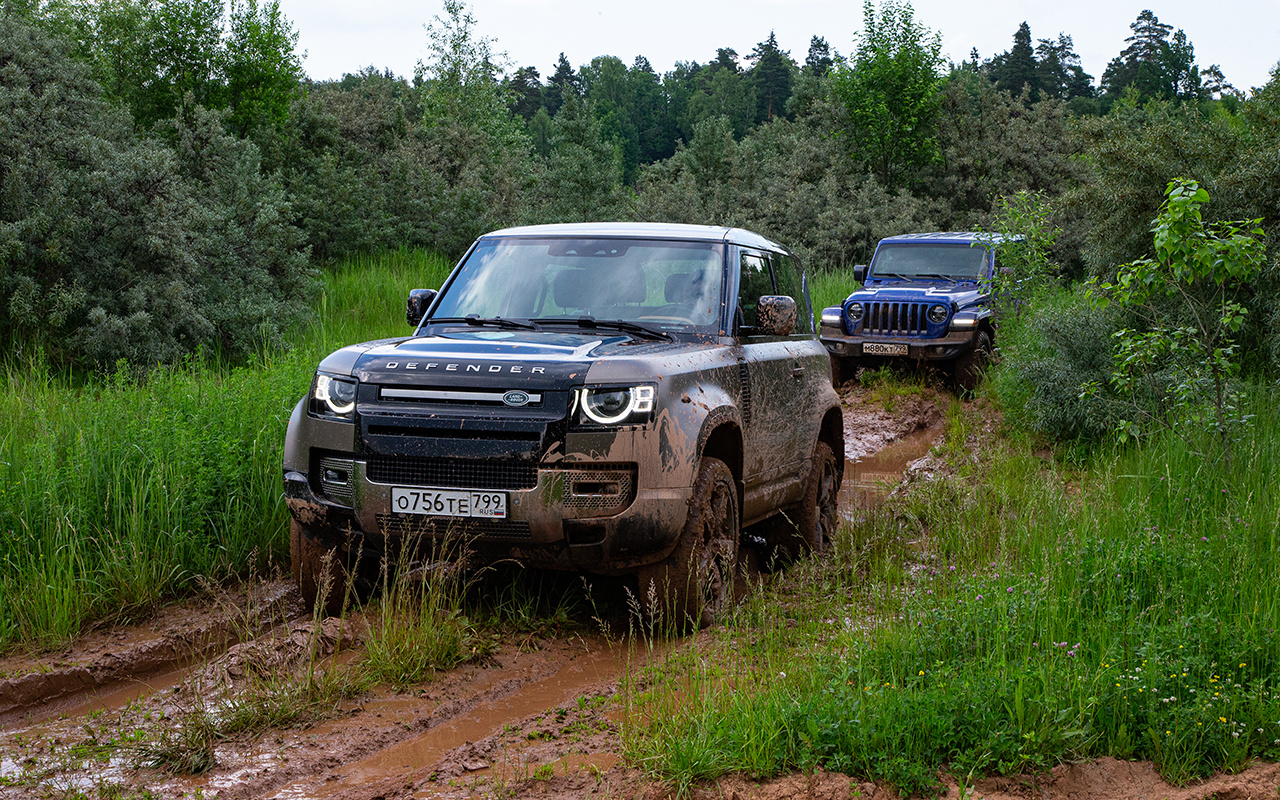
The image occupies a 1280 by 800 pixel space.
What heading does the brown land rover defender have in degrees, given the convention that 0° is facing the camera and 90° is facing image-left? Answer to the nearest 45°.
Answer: approximately 45°

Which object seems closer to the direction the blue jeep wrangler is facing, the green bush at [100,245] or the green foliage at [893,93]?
the green bush

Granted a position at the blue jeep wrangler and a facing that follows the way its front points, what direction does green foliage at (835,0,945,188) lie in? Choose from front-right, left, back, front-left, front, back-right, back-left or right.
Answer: back-right

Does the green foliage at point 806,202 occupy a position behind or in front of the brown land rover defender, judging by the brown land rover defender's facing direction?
behind

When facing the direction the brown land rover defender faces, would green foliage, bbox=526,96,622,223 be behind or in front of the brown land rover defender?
behind

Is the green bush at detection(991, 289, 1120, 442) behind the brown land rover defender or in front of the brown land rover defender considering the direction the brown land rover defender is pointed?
behind

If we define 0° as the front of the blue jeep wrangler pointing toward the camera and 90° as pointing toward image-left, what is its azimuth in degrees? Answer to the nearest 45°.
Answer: approximately 45°

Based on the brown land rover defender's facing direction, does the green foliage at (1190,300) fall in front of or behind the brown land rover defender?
behind
